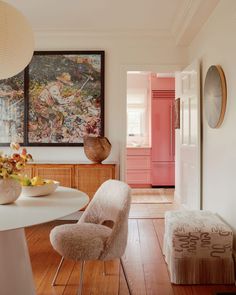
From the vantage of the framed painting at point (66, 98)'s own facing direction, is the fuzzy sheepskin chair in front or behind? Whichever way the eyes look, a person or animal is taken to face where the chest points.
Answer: in front

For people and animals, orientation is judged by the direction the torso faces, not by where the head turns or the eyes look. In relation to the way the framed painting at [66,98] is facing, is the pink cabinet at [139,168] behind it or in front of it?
behind

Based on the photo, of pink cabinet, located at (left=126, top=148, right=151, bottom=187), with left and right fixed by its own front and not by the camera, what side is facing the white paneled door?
front

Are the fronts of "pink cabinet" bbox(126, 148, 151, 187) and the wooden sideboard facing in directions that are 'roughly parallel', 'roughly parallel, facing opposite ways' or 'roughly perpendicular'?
roughly parallel

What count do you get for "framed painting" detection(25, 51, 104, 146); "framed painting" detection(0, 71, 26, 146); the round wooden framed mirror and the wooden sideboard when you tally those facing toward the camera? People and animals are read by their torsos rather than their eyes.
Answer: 3

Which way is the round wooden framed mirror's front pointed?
to the viewer's left

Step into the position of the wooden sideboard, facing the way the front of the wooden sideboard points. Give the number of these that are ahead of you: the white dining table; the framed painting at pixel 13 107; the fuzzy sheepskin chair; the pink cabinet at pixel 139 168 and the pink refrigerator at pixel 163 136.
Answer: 2

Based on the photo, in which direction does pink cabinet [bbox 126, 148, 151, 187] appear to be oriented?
toward the camera

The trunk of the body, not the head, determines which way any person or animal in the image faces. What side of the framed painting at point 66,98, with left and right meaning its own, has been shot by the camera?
front

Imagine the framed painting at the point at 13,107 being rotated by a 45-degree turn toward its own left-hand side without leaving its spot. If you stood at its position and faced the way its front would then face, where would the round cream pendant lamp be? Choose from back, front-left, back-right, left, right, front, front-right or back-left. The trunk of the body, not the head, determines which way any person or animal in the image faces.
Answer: front-right

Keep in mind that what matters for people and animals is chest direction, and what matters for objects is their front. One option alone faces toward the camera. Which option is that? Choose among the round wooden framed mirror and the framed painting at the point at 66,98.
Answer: the framed painting

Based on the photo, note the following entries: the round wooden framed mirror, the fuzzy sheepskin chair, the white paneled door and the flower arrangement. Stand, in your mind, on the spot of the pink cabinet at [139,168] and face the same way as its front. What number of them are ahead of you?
4

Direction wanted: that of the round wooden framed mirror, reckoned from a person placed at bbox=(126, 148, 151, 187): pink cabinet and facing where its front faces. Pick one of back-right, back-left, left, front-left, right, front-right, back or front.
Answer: front

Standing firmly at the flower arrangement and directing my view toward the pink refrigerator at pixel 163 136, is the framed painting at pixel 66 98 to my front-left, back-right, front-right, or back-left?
front-left

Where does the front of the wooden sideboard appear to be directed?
toward the camera
